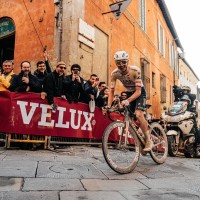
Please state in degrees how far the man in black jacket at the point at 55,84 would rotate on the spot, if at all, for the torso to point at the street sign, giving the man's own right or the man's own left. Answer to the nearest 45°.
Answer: approximately 90° to the man's own left

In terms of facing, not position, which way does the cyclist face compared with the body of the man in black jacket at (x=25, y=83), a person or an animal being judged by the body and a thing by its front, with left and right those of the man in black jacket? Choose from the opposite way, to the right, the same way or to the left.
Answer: to the right

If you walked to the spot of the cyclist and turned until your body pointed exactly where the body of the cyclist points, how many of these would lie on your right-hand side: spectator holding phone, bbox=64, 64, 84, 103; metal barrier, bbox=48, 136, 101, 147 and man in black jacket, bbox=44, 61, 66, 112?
3

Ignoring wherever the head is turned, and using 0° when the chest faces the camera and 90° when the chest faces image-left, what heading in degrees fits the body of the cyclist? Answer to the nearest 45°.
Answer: approximately 45°

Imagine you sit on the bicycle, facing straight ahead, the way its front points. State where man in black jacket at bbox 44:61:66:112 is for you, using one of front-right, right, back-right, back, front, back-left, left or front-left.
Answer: right

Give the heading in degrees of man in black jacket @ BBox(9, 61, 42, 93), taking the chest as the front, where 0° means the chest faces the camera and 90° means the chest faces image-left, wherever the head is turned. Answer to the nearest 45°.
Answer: approximately 0°

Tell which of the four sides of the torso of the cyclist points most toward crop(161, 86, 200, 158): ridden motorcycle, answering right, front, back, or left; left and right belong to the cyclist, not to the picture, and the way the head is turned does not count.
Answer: back

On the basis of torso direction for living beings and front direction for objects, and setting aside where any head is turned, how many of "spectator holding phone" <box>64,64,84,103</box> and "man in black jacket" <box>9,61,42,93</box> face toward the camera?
2

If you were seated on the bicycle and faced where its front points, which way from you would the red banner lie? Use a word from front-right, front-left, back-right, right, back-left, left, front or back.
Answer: right

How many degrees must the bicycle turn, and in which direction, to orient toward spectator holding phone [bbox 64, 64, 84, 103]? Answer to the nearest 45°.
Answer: approximately 90° to its right
